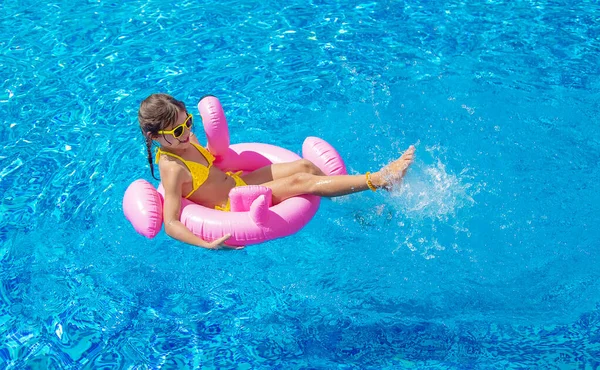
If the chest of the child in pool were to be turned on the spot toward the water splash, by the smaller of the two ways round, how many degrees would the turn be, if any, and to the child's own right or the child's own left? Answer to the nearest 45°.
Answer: approximately 45° to the child's own left

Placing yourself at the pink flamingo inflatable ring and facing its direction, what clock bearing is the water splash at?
The water splash is roughly at 4 o'clock from the pink flamingo inflatable ring.

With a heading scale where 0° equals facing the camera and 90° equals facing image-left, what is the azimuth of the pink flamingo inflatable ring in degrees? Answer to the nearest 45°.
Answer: approximately 135°
